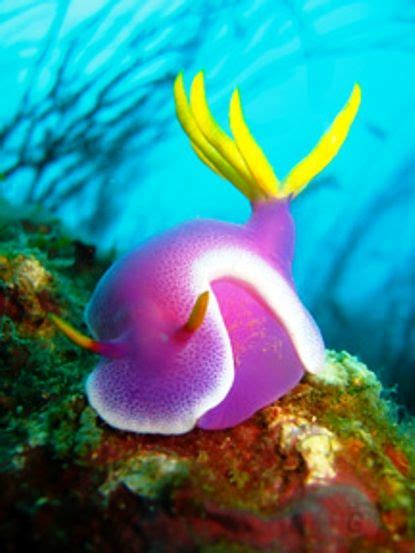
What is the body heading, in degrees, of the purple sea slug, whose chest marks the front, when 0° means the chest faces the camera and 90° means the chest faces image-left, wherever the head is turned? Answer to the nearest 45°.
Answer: approximately 45°
